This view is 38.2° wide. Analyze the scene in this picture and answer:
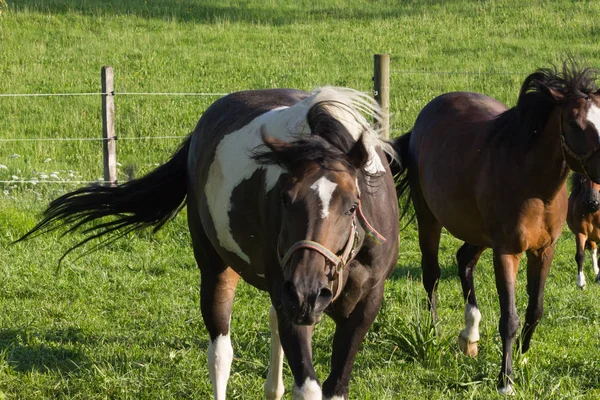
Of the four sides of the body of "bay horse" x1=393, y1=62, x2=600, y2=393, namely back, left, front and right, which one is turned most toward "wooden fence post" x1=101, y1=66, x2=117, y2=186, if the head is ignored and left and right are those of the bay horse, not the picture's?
back

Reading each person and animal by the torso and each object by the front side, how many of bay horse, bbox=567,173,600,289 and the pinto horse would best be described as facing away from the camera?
0

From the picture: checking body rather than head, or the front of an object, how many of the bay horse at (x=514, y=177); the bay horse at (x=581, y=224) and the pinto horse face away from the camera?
0

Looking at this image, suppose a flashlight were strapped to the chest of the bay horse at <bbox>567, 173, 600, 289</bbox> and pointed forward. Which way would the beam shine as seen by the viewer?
toward the camera

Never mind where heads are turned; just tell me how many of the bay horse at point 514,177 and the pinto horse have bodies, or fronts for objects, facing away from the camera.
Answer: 0

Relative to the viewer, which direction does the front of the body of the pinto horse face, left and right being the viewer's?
facing the viewer and to the right of the viewer

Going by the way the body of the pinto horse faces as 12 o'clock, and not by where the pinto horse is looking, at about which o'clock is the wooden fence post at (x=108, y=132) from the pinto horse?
The wooden fence post is roughly at 7 o'clock from the pinto horse.

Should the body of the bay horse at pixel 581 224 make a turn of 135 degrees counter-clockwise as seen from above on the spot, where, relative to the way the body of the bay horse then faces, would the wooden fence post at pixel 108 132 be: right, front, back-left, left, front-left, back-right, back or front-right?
back-left

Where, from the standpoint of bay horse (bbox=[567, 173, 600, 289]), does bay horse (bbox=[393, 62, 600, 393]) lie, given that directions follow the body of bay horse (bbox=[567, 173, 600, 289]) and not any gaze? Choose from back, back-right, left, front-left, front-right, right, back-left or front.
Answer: front

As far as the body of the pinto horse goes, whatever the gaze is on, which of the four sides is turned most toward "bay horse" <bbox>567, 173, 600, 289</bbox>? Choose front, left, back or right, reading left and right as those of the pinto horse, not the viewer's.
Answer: left

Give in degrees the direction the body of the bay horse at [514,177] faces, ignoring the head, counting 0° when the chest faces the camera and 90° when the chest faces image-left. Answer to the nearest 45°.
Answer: approximately 315°
